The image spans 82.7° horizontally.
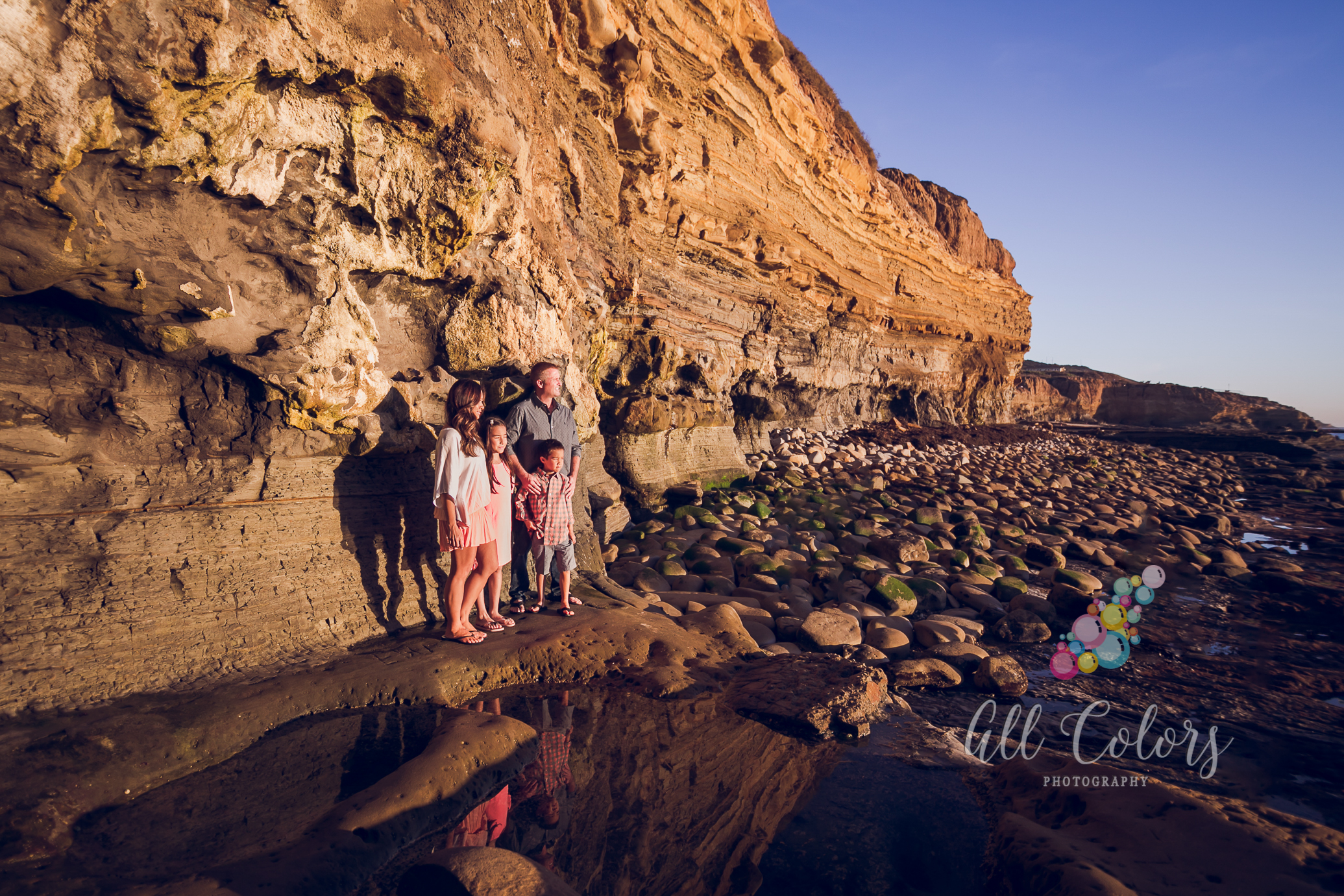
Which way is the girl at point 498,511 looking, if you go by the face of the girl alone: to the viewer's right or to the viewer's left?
to the viewer's right

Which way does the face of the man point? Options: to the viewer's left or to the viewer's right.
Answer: to the viewer's right

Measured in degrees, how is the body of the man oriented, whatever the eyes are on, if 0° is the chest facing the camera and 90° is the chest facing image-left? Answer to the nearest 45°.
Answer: approximately 315°

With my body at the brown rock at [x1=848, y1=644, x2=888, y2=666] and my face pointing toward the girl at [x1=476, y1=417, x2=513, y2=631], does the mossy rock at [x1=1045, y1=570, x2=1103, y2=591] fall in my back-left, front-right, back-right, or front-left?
back-right

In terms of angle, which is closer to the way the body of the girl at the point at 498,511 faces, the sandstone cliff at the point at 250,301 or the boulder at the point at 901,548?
the boulder

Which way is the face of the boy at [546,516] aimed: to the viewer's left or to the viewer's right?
to the viewer's right

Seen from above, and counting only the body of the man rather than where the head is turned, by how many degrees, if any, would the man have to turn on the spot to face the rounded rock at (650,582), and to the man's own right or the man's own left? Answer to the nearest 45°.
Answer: approximately 90° to the man's own left

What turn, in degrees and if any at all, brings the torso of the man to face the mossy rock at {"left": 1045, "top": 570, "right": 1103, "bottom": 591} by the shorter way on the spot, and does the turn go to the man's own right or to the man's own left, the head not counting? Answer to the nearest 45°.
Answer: approximately 45° to the man's own left

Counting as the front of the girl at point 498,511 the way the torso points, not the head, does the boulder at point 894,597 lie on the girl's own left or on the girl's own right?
on the girl's own left

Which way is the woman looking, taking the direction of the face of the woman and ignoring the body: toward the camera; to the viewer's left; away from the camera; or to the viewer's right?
to the viewer's right

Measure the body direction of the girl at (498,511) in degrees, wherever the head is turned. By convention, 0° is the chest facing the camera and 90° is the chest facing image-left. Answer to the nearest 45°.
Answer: approximately 315°
